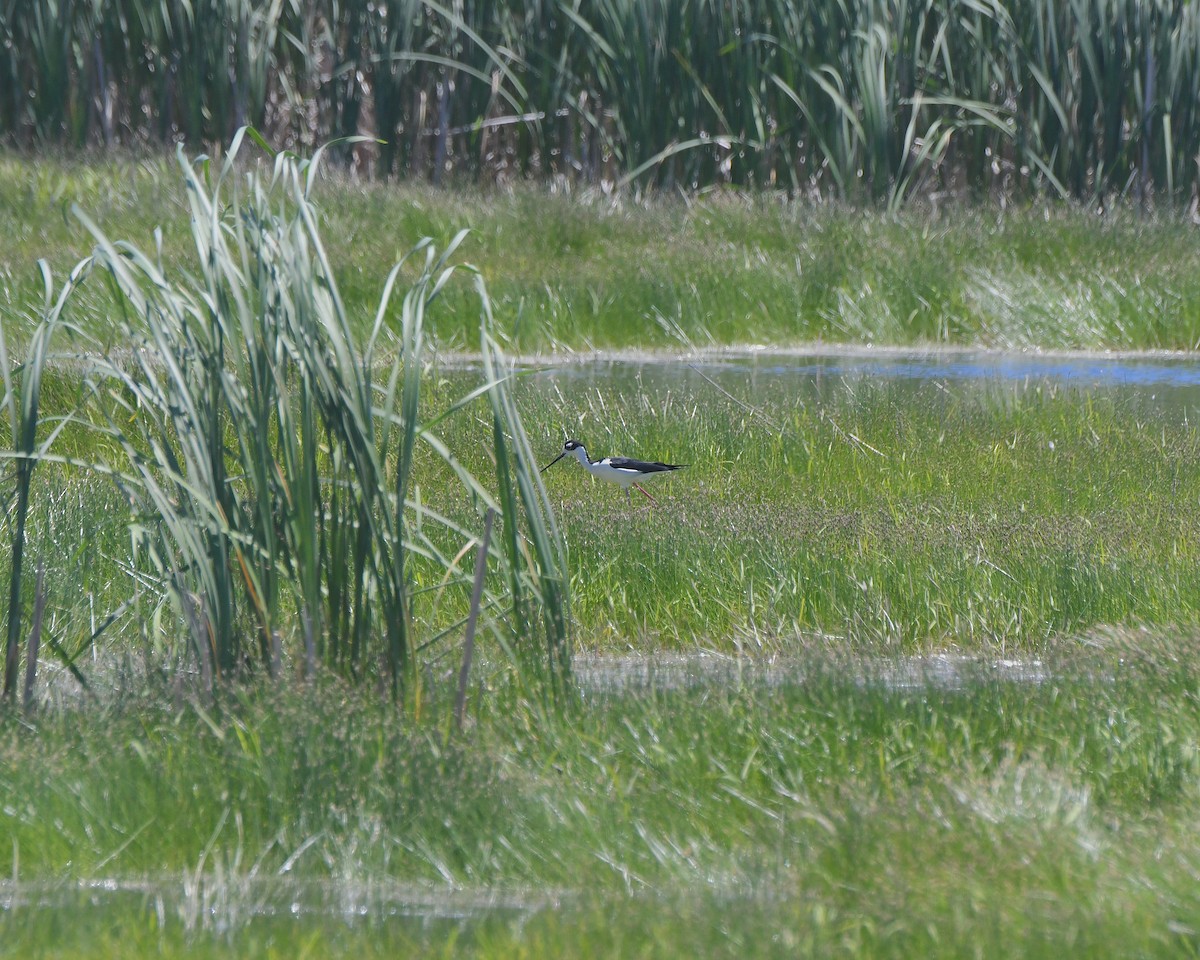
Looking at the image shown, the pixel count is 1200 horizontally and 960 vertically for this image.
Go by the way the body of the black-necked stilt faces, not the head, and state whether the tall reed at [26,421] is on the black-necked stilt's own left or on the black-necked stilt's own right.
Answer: on the black-necked stilt's own left

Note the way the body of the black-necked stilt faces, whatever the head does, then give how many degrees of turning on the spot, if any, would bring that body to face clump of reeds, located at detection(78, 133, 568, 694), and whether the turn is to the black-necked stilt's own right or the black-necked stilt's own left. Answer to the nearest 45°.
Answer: approximately 90° to the black-necked stilt's own left

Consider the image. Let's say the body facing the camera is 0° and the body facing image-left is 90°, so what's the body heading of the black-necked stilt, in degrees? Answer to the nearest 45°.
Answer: approximately 90°
